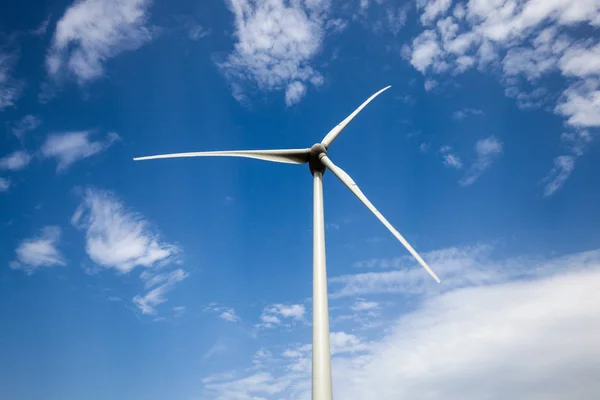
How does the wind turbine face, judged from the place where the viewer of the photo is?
facing the viewer
